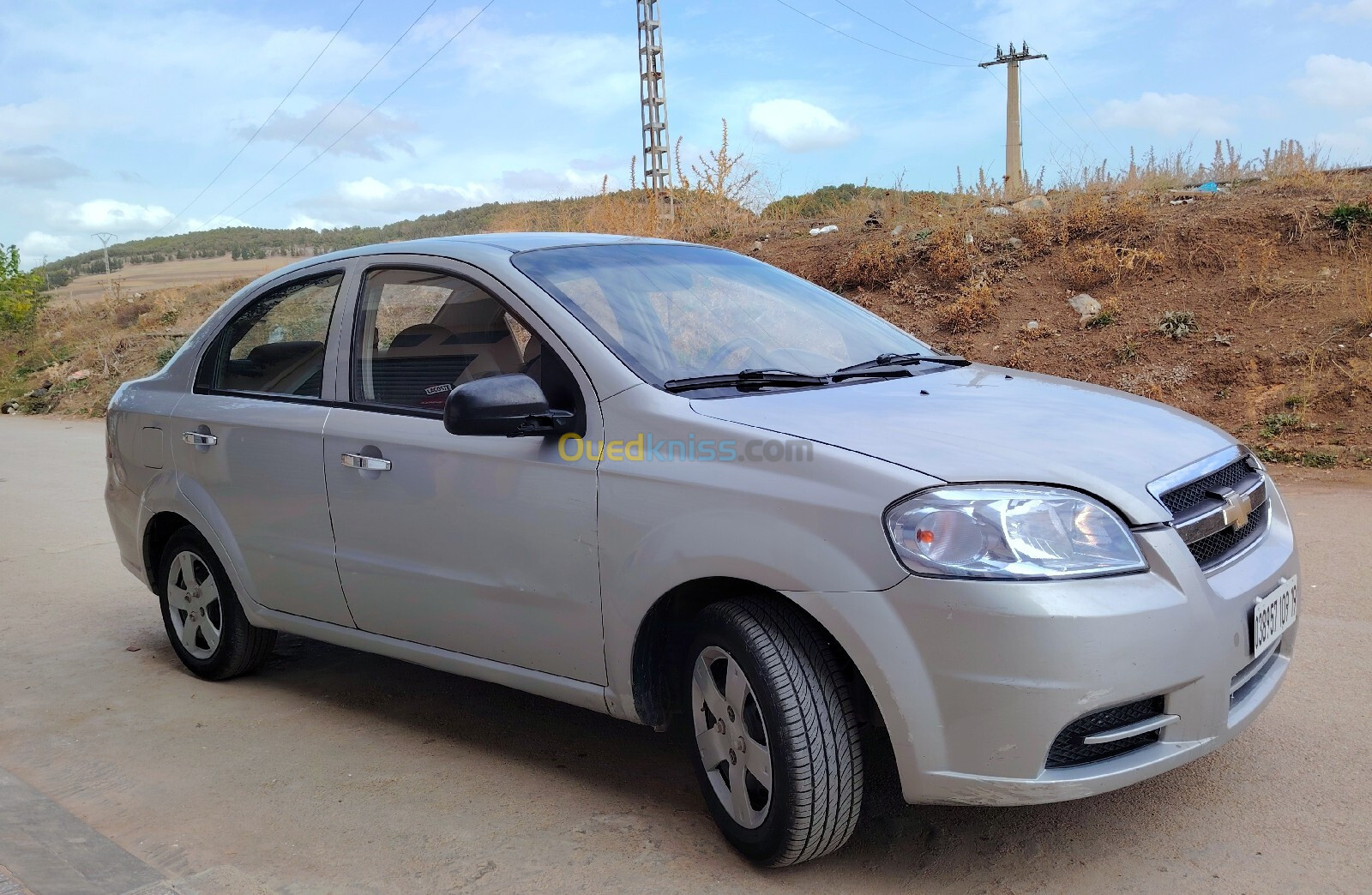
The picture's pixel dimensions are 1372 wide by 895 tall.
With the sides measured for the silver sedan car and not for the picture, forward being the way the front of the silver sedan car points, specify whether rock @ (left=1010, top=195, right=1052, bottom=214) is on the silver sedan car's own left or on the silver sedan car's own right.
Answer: on the silver sedan car's own left

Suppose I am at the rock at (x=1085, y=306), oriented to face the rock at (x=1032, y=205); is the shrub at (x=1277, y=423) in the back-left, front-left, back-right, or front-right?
back-right

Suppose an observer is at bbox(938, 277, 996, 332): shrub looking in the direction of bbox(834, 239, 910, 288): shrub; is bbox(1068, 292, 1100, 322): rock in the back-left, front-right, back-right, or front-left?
back-right

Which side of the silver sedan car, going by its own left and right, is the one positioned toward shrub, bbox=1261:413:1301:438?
left

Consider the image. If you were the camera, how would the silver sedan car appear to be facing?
facing the viewer and to the right of the viewer

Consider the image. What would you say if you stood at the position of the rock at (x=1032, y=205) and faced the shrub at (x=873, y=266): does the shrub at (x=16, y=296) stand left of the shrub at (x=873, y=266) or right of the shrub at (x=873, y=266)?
right

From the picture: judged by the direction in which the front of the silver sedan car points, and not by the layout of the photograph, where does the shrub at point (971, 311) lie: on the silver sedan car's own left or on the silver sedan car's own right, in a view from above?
on the silver sedan car's own left

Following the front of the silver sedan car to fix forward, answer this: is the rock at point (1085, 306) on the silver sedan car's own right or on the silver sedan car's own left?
on the silver sedan car's own left

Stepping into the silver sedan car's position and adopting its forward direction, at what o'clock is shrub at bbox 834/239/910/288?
The shrub is roughly at 8 o'clock from the silver sedan car.

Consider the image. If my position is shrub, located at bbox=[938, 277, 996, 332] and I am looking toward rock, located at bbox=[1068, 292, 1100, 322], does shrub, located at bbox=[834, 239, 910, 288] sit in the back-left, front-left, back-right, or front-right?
back-left

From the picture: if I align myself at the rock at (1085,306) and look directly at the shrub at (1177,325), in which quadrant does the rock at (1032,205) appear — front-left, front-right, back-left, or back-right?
back-left
